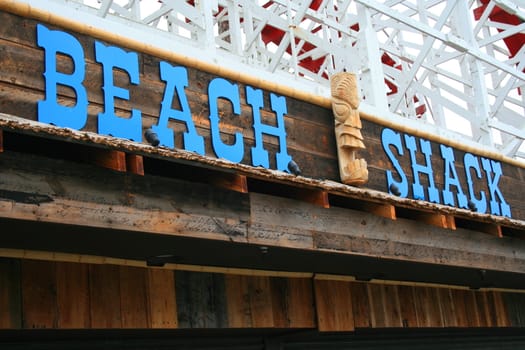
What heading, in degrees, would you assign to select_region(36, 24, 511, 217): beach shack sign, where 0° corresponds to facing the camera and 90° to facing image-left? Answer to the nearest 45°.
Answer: approximately 315°

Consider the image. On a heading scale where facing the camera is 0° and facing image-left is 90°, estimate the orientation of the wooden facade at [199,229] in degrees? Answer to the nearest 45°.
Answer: approximately 315°
